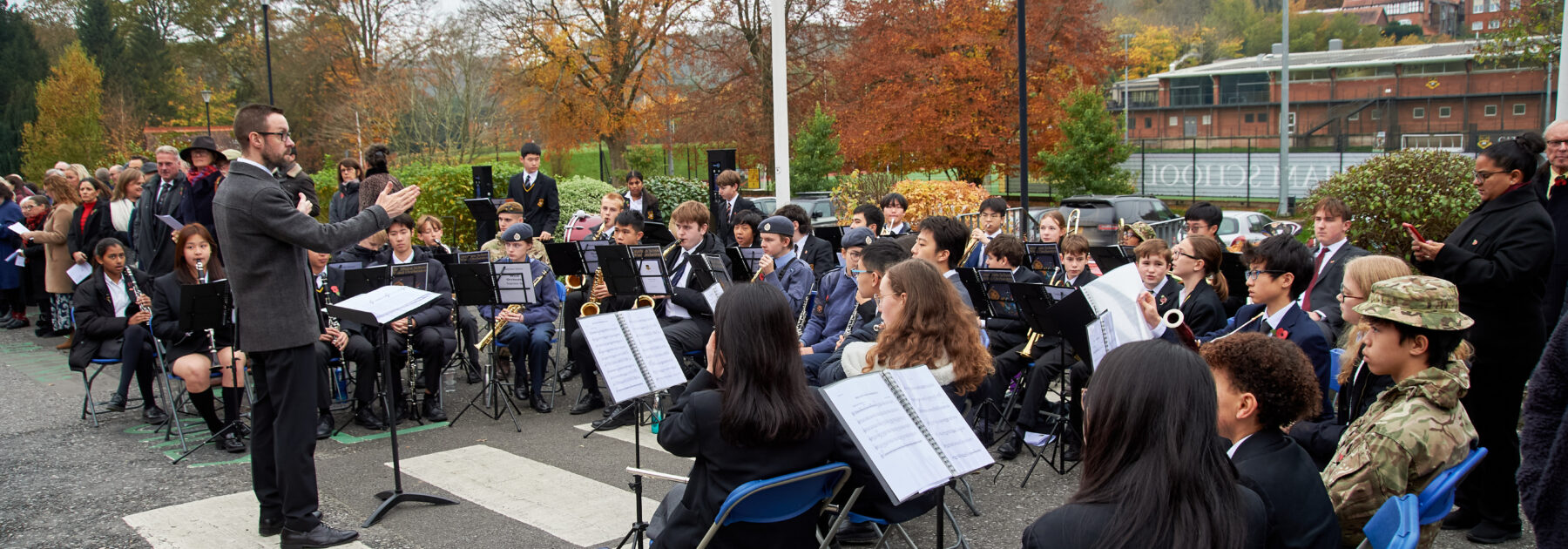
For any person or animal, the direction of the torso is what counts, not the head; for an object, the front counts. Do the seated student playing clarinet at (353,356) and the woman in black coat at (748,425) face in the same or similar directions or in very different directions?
very different directions

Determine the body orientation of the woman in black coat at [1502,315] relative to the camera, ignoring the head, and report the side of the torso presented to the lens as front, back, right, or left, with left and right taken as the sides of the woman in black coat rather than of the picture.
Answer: left

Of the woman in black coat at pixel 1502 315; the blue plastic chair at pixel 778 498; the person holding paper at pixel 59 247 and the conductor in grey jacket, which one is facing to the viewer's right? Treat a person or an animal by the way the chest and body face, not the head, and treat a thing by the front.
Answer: the conductor in grey jacket

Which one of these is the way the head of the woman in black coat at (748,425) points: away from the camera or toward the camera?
away from the camera

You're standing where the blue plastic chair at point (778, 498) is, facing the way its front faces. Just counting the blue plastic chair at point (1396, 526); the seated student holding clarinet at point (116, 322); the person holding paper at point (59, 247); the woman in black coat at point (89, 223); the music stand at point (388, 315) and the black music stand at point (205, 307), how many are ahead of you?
5

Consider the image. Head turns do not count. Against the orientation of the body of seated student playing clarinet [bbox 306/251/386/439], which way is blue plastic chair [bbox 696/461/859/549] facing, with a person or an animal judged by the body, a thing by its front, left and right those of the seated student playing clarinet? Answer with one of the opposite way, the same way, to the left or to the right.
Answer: the opposite way

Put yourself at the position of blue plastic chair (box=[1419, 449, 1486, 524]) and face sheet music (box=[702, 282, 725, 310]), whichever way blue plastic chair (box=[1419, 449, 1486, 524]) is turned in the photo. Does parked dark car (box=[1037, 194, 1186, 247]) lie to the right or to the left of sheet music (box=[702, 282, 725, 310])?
right

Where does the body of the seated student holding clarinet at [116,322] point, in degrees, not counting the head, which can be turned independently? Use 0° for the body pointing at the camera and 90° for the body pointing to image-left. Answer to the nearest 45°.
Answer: approximately 315°
